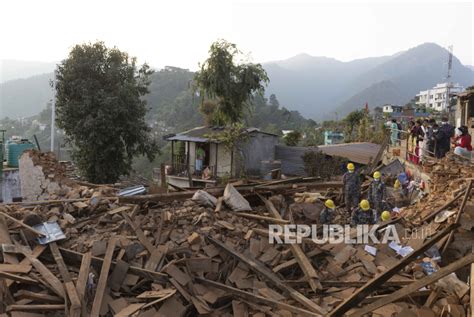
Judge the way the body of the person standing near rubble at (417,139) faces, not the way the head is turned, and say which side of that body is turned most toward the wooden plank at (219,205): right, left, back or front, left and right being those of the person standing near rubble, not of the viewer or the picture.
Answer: front

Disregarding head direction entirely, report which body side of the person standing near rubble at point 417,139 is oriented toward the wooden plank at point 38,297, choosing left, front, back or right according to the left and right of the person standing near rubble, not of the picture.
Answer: front

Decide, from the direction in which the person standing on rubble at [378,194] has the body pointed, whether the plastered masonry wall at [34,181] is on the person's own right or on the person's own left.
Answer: on the person's own right

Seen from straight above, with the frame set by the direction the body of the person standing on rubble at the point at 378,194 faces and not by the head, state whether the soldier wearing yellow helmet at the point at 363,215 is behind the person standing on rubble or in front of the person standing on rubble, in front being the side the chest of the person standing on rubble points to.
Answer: in front

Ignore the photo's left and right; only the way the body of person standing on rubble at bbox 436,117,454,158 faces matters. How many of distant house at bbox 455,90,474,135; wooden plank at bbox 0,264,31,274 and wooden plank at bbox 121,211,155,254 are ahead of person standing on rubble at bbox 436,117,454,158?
2

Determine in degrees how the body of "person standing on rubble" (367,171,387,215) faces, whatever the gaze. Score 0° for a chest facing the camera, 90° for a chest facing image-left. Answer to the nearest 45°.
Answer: approximately 45°

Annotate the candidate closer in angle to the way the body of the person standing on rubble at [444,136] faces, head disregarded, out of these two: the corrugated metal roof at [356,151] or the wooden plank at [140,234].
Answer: the wooden plank

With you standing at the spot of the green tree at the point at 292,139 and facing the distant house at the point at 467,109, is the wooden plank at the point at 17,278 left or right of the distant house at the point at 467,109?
right

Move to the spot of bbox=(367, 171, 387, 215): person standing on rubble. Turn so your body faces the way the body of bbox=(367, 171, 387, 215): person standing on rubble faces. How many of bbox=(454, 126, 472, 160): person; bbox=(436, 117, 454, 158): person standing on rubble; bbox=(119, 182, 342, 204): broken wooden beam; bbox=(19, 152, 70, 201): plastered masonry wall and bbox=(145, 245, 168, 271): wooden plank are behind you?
2
